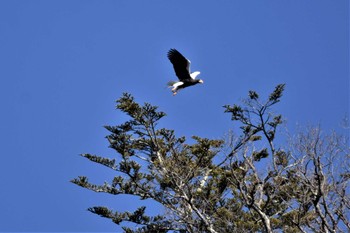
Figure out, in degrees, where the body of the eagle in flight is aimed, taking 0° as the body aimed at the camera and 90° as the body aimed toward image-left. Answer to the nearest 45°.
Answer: approximately 270°
